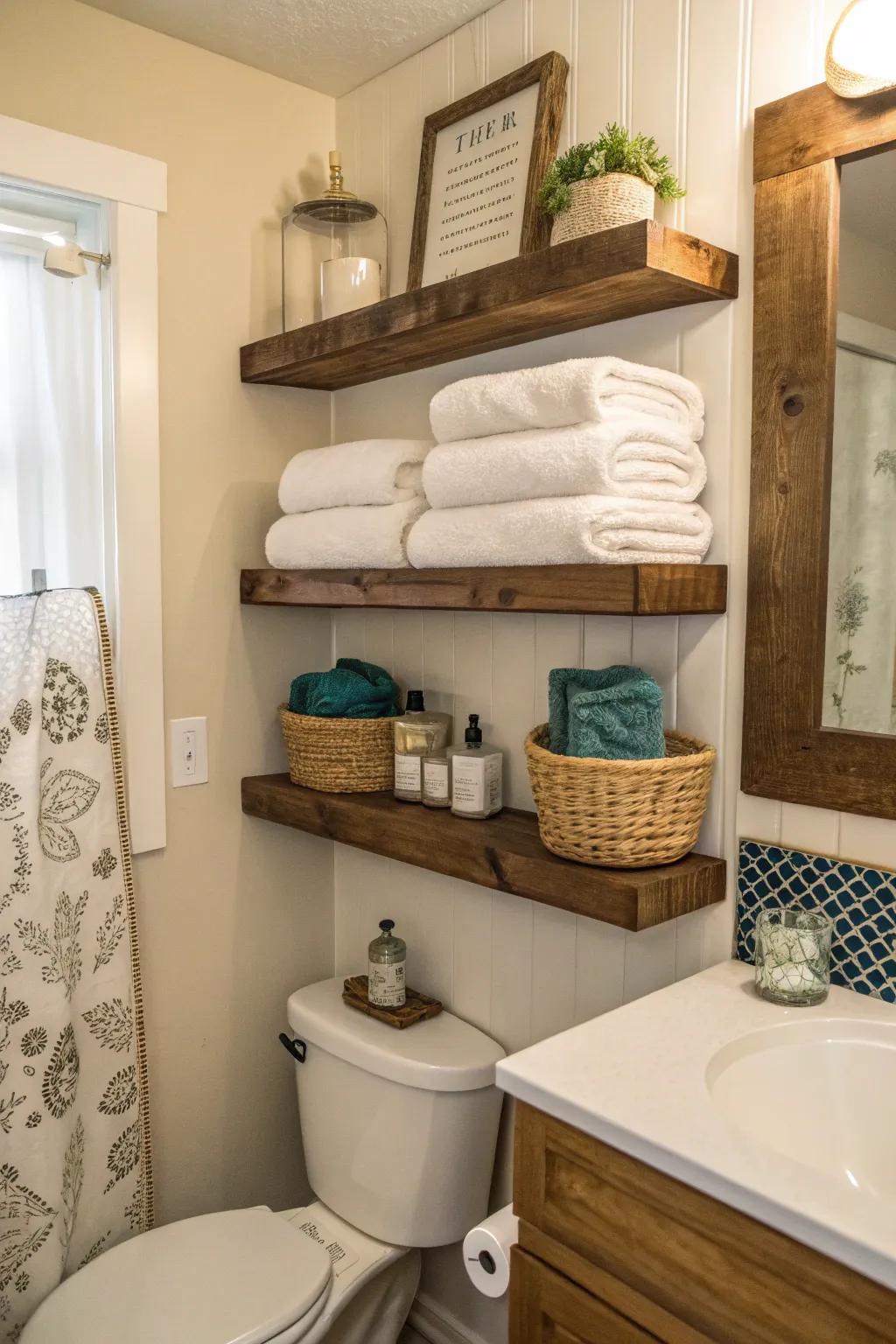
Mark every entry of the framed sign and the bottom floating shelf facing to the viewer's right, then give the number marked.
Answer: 0

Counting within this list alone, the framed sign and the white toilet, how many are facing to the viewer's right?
0

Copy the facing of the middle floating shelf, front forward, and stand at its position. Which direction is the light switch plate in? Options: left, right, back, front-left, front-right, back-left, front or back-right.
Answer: right

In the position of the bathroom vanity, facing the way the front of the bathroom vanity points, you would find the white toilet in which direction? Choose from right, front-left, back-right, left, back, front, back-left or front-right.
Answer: right

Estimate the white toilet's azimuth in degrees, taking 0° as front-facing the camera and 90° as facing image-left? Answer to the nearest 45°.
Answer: approximately 45°

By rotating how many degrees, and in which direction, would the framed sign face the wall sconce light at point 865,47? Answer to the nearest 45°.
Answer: approximately 90° to its left
